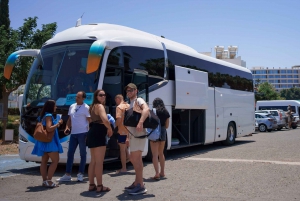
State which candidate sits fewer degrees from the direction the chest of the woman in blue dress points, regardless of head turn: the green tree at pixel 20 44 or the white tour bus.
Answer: the white tour bus

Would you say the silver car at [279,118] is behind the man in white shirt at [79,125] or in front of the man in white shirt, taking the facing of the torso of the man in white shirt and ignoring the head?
behind

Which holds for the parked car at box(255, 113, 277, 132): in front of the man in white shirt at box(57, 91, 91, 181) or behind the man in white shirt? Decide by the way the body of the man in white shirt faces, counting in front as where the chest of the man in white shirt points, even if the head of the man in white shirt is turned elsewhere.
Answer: behind

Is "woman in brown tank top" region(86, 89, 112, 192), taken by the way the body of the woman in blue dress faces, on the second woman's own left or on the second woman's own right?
on the second woman's own right

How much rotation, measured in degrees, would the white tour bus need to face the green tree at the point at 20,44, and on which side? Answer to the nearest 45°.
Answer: approximately 90° to its right

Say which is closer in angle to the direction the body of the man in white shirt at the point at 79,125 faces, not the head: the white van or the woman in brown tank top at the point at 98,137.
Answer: the woman in brown tank top

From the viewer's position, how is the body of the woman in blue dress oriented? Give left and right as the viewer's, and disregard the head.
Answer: facing to the right of the viewer

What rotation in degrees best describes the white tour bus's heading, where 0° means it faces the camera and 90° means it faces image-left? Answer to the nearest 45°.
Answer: approximately 45°

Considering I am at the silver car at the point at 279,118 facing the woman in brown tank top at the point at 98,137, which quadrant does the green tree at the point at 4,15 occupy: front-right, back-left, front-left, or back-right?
front-right
